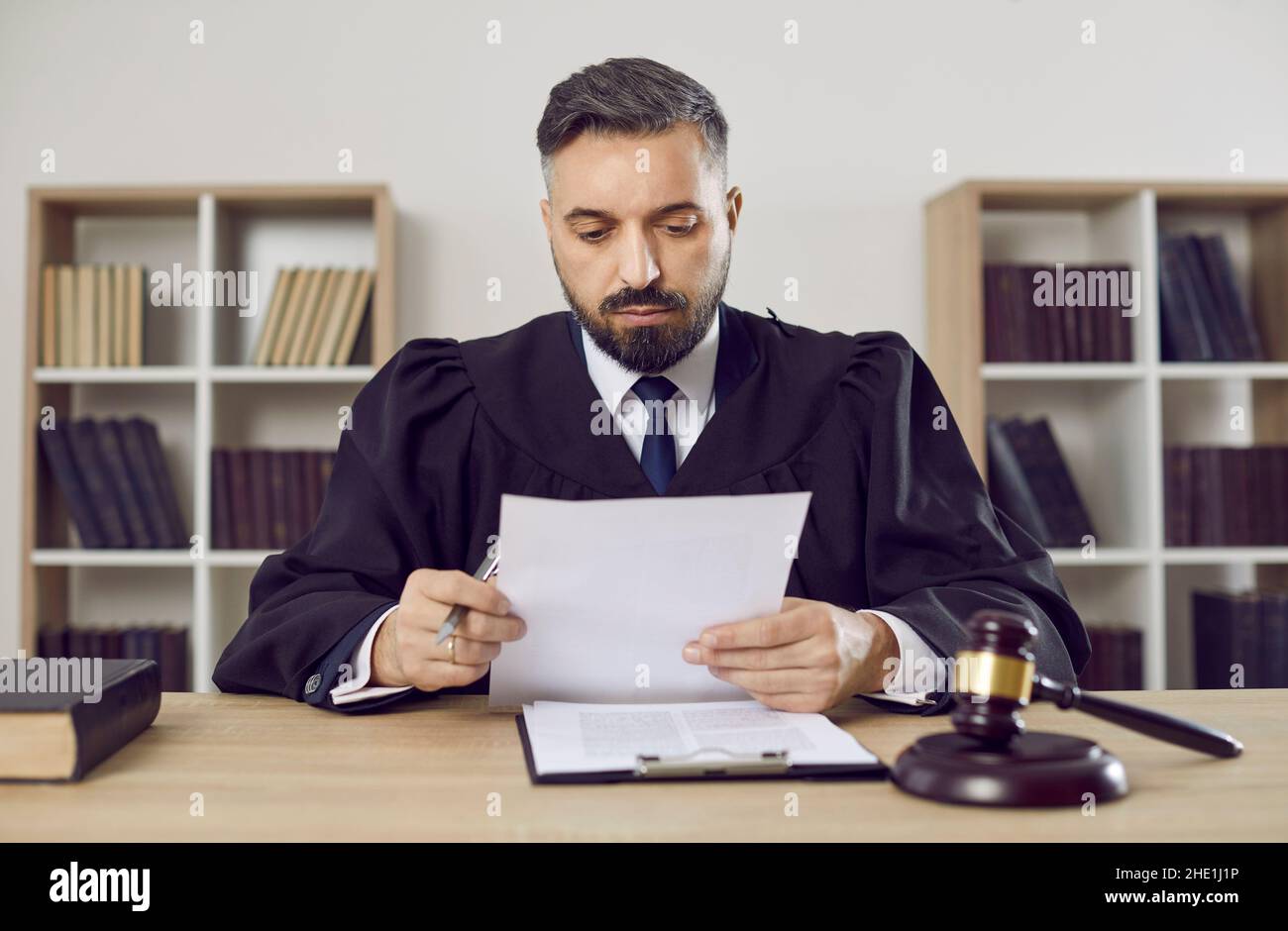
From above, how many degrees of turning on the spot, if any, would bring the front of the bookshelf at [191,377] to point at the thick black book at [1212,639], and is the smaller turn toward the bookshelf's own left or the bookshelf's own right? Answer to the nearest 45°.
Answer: approximately 90° to the bookshelf's own left

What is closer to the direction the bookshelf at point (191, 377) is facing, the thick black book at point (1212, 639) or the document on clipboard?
the document on clipboard

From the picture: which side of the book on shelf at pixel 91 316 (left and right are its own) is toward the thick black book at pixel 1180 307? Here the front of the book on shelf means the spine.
left

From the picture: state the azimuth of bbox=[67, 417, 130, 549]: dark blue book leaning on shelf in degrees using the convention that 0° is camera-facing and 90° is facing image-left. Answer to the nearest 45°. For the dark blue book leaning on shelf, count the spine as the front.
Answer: approximately 0°

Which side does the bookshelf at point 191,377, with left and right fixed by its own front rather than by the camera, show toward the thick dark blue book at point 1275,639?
left

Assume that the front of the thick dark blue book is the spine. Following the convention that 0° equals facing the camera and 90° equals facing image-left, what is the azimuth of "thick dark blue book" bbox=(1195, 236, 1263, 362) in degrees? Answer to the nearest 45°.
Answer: approximately 0°

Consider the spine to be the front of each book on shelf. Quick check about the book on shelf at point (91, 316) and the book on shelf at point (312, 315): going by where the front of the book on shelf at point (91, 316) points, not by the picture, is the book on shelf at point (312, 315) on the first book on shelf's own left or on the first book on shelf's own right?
on the first book on shelf's own left

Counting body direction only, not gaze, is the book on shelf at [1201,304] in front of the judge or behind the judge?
behind
